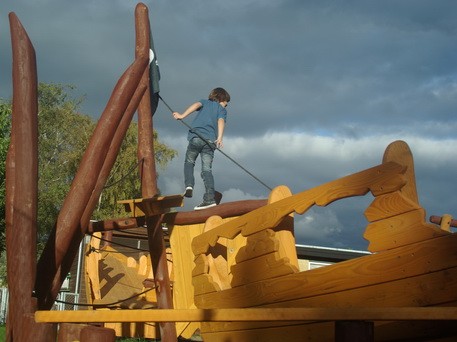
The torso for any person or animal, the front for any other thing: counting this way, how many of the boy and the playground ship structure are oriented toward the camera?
0

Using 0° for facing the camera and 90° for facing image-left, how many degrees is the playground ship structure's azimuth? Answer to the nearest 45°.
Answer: approximately 270°

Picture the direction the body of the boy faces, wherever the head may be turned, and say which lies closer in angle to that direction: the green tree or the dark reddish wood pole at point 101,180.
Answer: the green tree
